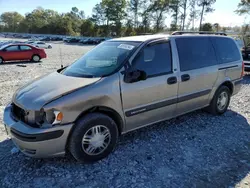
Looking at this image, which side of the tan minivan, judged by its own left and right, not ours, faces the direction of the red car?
right

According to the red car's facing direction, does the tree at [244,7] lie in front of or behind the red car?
behind

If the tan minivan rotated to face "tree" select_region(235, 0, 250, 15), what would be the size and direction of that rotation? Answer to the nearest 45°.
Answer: approximately 180°

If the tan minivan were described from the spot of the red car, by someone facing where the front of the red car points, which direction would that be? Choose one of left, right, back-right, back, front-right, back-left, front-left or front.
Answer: left

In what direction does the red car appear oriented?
to the viewer's left

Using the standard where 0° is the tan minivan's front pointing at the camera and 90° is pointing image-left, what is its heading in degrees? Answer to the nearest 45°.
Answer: approximately 45°
